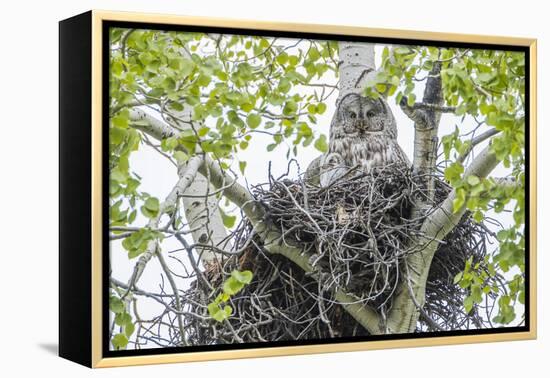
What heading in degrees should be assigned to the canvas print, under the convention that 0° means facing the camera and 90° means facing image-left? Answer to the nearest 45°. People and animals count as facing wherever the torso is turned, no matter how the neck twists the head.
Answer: approximately 315°
